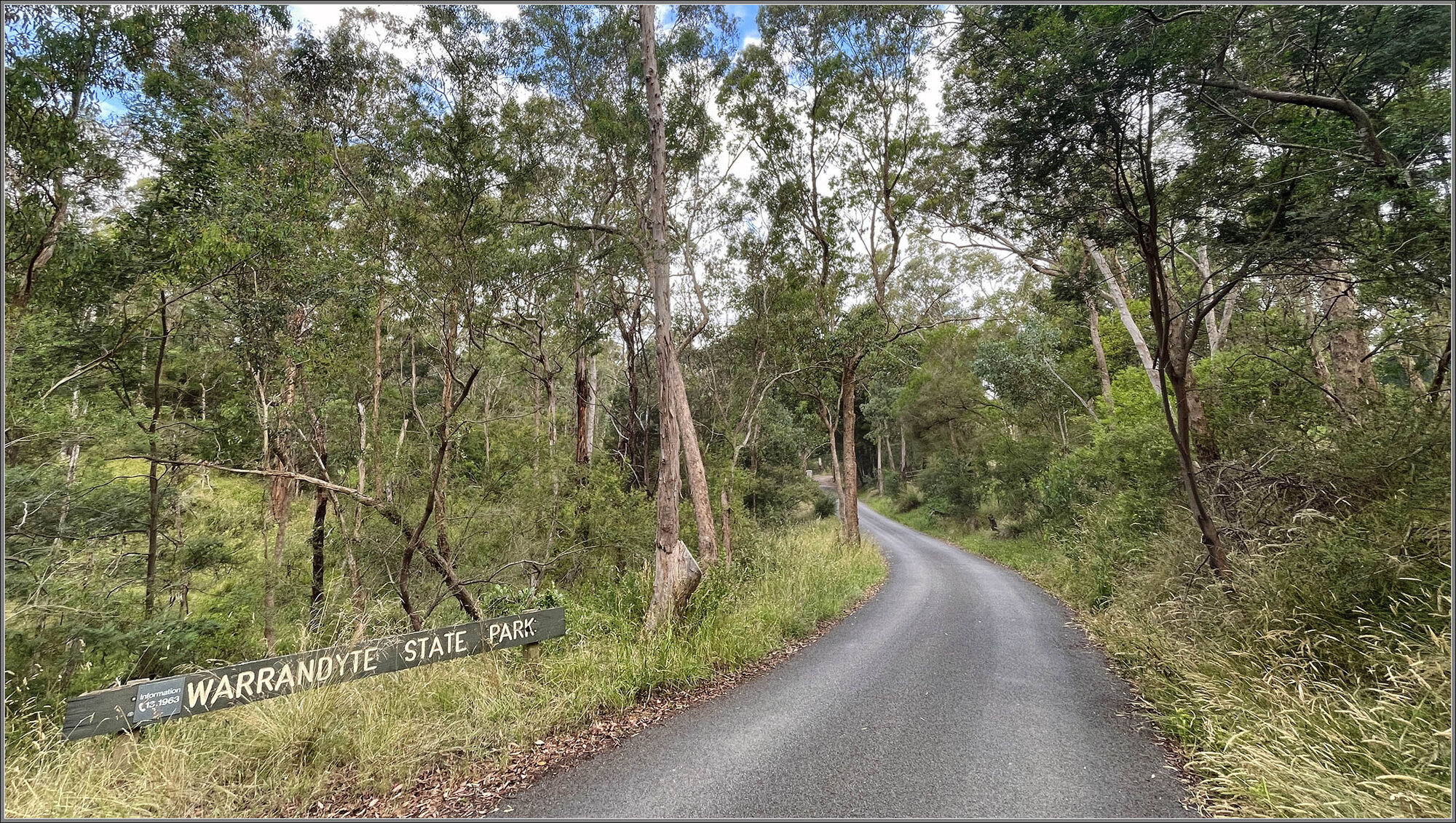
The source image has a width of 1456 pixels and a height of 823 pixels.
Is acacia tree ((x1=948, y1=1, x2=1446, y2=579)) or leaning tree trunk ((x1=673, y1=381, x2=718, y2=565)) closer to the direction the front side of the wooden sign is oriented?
the acacia tree

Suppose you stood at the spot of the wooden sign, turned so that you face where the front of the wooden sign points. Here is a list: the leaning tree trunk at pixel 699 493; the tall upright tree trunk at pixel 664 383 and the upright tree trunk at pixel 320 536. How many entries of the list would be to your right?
0

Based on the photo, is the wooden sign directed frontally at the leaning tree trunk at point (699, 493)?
no

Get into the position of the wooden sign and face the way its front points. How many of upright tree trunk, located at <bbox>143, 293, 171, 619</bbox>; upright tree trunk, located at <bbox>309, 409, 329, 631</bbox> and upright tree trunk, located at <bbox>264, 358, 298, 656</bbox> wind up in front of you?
0

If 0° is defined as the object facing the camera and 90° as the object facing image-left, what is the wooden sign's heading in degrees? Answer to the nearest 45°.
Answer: approximately 315°

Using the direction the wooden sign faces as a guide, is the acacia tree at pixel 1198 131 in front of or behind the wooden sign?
in front

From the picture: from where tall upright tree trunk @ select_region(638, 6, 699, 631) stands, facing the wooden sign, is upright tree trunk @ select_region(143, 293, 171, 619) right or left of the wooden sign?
right

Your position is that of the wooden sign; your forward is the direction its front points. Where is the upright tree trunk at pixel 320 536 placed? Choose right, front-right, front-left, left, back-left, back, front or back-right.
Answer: back-left

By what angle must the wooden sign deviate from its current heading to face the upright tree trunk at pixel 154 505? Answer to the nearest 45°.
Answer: approximately 135° to its left

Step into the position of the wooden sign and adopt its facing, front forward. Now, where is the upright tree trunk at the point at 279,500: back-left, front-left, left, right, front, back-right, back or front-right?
back-left

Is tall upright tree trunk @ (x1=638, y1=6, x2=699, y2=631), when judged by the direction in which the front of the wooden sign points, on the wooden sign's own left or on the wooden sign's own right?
on the wooden sign's own left
